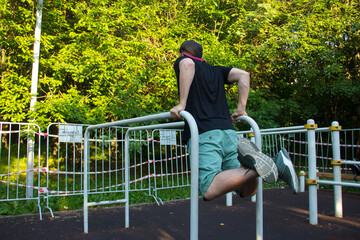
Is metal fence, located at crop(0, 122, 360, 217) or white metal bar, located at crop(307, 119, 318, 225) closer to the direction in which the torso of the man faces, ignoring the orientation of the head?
the metal fence

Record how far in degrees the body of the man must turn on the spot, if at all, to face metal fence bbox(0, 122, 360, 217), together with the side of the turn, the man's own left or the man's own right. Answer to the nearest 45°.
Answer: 0° — they already face it

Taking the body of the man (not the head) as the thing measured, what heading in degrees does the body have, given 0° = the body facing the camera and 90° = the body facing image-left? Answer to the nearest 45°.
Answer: approximately 135°

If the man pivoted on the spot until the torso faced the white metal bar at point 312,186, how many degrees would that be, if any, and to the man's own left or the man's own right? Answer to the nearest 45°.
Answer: approximately 90° to the man's own right
